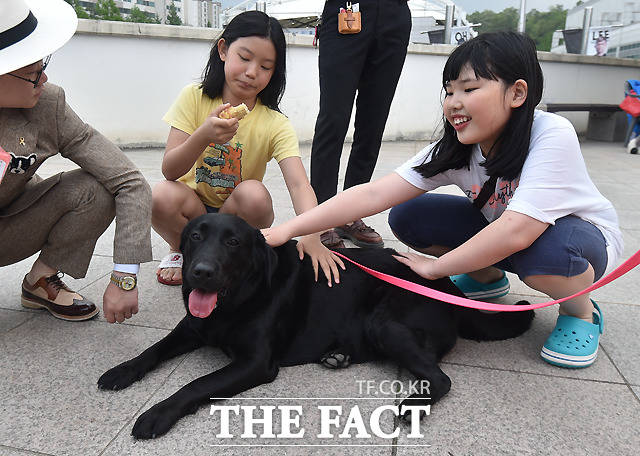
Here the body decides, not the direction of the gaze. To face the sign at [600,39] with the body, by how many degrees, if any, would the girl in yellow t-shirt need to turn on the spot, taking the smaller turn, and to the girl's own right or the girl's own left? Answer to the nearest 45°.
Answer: approximately 135° to the girl's own left

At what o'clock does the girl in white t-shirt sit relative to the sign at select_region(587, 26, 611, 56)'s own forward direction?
The girl in white t-shirt is roughly at 12 o'clock from the sign.

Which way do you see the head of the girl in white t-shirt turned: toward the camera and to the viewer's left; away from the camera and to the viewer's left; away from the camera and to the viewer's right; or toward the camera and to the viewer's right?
toward the camera and to the viewer's left

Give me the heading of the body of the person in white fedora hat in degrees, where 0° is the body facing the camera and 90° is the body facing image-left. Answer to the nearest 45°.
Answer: approximately 315°

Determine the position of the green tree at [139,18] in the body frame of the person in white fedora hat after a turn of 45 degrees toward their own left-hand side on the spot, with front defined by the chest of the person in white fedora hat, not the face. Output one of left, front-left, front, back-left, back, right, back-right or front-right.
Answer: left

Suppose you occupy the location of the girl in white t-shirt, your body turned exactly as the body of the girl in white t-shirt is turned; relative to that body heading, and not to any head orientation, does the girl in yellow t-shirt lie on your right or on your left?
on your right

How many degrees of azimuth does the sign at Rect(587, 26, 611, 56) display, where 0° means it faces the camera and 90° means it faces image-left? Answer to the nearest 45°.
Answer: approximately 0°

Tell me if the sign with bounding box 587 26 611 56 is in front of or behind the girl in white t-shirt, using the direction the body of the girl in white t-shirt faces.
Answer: behind

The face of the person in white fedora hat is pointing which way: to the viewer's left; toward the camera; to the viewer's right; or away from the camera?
to the viewer's right

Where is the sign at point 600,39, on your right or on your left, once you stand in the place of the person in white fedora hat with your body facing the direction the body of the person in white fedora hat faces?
on your left

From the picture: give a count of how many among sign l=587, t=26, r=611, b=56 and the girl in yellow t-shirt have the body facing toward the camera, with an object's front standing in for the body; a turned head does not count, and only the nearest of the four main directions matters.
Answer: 2

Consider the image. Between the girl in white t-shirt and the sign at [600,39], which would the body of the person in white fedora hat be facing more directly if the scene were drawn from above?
the girl in white t-shirt
